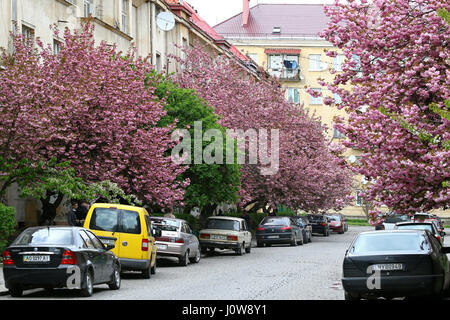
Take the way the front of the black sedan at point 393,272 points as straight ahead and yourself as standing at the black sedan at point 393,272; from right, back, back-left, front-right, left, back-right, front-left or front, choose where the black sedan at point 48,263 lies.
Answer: left

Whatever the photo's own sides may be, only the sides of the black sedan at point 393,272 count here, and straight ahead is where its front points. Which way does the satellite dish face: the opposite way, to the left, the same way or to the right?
the opposite way

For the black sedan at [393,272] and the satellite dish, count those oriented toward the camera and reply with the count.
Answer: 1

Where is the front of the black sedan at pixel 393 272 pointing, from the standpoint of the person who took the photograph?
facing away from the viewer

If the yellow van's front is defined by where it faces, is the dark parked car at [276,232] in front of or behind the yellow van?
in front

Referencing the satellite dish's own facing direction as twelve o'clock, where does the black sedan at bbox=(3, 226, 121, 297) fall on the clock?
The black sedan is roughly at 12 o'clock from the satellite dish.

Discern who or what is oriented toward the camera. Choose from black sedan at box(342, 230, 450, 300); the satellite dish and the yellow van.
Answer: the satellite dish

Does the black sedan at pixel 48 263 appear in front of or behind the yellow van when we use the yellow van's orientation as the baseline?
behind

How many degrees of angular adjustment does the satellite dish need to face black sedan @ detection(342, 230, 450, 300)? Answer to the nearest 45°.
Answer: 0° — it already faces it

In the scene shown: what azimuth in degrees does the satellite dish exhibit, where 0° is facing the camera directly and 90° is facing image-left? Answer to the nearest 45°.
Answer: approximately 0°

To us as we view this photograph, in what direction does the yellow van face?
facing away from the viewer

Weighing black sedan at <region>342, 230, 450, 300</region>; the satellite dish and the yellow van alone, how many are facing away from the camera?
2

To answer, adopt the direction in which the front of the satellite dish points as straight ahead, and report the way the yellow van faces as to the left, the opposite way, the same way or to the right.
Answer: the opposite way
